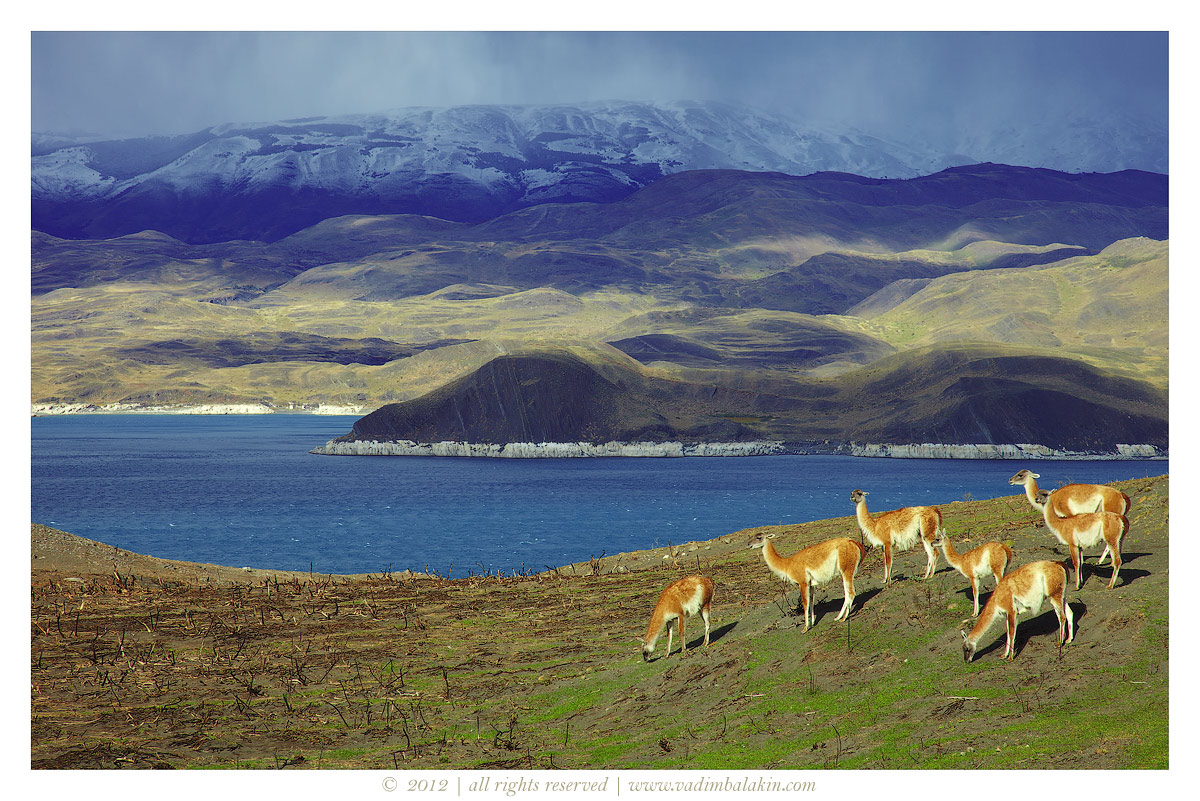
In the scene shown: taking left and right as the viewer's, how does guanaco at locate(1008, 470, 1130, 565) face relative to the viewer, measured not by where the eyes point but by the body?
facing to the left of the viewer

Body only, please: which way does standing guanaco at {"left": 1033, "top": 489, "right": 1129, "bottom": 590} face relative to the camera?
to the viewer's left

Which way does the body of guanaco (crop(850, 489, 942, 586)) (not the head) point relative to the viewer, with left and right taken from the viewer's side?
facing to the left of the viewer

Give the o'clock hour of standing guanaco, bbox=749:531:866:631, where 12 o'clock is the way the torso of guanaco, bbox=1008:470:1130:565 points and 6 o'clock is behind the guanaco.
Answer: The standing guanaco is roughly at 11 o'clock from the guanaco.

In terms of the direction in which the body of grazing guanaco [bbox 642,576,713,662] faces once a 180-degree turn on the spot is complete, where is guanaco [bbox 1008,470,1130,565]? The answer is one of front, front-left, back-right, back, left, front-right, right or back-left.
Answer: front-right

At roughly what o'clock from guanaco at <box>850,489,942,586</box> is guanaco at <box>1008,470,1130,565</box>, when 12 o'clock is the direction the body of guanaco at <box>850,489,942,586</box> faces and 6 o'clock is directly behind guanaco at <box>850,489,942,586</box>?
guanaco at <box>1008,470,1130,565</box> is roughly at 6 o'clock from guanaco at <box>850,489,942,586</box>.

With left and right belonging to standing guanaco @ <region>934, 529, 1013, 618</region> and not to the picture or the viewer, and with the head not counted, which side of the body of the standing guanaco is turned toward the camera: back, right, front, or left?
left

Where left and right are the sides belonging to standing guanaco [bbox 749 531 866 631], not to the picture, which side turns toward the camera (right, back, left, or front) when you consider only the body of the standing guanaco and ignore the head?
left
